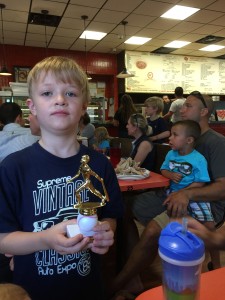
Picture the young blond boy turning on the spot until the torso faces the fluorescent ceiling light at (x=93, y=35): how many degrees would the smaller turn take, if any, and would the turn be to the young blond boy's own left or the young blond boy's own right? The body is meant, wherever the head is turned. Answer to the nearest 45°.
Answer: approximately 180°

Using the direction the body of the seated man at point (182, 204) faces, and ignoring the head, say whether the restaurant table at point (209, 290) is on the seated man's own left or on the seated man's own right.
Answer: on the seated man's own left

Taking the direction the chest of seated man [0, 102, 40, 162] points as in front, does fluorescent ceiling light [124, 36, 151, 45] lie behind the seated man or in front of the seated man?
in front

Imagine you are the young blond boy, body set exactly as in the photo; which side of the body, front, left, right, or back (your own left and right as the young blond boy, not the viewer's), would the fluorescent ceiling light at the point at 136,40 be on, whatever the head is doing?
back

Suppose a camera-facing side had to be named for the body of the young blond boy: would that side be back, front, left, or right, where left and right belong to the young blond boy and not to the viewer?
front

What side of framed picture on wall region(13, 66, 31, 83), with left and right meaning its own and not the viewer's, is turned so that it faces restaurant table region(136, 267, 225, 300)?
front

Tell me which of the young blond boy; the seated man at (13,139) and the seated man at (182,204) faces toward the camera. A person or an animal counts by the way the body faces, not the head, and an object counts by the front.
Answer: the young blond boy

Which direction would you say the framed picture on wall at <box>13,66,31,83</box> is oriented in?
toward the camera

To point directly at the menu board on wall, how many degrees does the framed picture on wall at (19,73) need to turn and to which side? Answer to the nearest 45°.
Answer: approximately 90° to its left

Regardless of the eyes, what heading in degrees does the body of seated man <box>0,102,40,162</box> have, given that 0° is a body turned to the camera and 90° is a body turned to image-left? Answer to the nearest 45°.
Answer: approximately 225°
